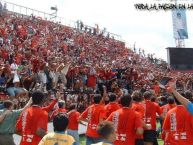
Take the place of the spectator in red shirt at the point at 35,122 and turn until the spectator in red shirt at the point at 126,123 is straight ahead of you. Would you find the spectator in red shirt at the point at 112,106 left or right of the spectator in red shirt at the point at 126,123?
left

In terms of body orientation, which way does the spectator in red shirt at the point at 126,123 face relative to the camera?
away from the camera

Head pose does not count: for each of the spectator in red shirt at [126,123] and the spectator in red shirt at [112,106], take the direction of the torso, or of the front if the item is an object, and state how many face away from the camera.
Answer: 2

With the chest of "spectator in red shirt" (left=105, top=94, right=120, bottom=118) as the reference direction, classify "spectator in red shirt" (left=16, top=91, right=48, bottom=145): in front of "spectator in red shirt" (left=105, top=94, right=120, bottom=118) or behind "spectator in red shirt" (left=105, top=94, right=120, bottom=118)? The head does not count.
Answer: behind

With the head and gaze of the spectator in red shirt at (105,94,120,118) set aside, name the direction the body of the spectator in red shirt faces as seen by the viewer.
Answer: away from the camera

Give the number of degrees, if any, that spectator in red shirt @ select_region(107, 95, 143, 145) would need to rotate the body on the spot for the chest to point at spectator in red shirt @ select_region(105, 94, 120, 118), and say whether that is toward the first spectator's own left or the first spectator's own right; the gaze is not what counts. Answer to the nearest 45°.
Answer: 0° — they already face them
